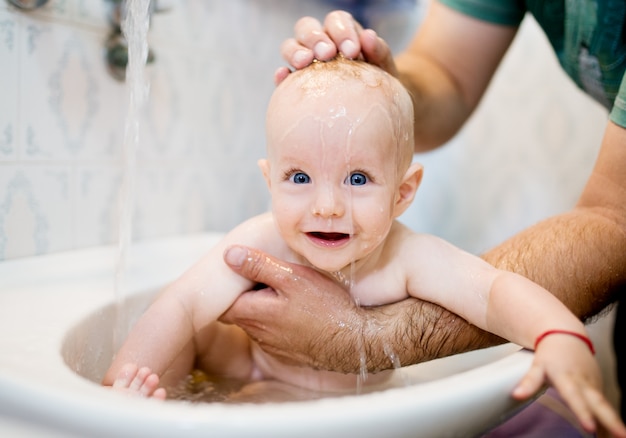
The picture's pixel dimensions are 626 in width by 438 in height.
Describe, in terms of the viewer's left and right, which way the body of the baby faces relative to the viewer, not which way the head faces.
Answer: facing the viewer

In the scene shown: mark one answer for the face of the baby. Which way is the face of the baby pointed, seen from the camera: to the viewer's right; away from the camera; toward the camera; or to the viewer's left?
toward the camera

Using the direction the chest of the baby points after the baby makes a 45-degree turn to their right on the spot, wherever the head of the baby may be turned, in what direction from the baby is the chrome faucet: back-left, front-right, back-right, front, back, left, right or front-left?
right
